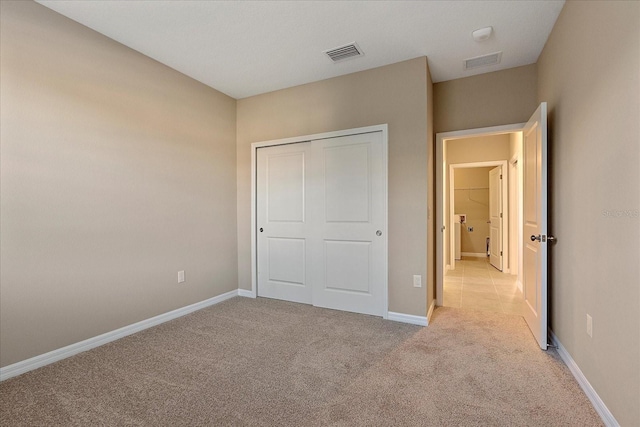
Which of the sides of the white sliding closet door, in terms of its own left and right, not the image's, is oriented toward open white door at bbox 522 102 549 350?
left

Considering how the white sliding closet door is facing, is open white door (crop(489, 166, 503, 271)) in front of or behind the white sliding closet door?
behind
